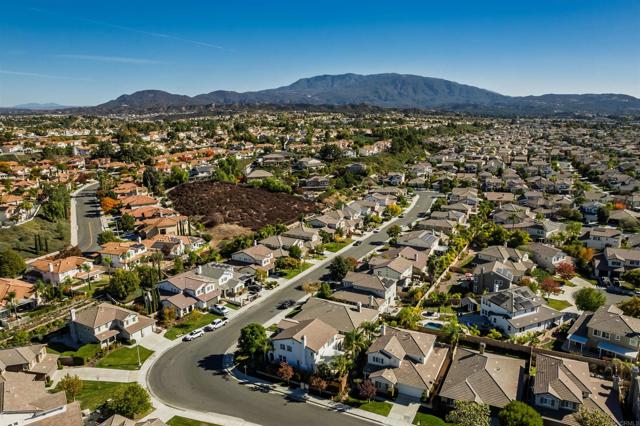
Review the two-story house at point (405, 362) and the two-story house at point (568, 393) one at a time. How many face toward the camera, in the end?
2

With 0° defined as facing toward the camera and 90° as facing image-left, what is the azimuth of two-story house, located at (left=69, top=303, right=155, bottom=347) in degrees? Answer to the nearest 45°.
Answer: approximately 315°

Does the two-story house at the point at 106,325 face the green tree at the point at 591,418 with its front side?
yes

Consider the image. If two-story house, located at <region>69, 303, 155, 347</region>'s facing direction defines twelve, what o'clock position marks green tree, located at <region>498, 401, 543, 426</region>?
The green tree is roughly at 12 o'clock from the two-story house.

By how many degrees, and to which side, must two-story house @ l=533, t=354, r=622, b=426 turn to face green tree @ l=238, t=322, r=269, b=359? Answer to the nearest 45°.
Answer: approximately 90° to its right

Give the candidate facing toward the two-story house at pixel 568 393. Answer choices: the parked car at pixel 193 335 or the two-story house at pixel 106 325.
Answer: the two-story house at pixel 106 325

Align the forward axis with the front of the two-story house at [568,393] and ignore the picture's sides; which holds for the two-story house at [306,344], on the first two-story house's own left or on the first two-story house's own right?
on the first two-story house's own right

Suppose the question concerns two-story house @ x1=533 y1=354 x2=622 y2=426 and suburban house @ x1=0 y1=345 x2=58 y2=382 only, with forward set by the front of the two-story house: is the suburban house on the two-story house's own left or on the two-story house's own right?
on the two-story house's own right

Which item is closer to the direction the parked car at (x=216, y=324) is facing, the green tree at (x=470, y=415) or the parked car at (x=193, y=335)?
the parked car

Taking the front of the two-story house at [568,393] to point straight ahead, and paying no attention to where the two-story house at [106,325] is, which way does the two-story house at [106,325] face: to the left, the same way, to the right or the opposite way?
to the left

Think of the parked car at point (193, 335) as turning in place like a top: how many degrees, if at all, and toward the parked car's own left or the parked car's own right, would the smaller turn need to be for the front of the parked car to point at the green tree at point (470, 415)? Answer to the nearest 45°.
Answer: approximately 90° to the parked car's own left

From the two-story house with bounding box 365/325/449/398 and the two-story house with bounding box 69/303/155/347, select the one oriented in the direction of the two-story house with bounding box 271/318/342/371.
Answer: the two-story house with bounding box 69/303/155/347
